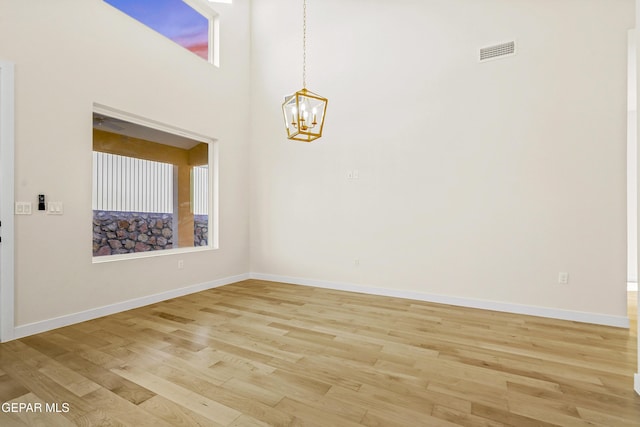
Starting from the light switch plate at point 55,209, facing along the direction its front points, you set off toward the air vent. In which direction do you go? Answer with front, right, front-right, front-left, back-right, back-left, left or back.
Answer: front-left
